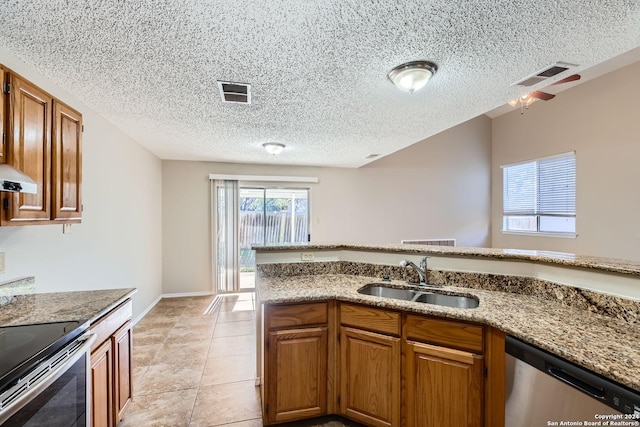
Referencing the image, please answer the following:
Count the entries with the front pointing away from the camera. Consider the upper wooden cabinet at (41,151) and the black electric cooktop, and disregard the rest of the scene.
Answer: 0

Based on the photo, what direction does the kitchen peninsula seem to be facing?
toward the camera

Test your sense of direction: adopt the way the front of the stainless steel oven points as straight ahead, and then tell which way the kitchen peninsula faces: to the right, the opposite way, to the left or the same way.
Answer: to the right

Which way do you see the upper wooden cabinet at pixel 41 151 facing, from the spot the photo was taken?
facing the viewer and to the right of the viewer

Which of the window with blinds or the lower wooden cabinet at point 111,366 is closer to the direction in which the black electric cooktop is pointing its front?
the window with blinds

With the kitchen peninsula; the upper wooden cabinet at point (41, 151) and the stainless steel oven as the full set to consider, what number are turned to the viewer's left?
0

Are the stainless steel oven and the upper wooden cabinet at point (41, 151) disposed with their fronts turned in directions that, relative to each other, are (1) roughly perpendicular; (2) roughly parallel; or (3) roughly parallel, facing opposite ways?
roughly parallel

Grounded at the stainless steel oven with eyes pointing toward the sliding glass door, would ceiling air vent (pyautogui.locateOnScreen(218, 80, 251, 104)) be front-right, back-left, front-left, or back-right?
front-right

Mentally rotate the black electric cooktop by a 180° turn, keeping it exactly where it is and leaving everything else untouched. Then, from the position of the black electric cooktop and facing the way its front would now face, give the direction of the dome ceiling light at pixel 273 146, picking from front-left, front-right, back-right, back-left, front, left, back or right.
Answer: right

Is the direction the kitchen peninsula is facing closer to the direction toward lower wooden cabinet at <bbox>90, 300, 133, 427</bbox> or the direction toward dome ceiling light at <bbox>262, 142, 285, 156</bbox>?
the lower wooden cabinet

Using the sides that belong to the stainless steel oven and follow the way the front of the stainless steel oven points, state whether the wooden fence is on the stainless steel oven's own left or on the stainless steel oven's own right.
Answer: on the stainless steel oven's own left

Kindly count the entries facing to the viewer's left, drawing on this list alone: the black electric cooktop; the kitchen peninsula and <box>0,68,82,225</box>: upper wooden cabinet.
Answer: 0

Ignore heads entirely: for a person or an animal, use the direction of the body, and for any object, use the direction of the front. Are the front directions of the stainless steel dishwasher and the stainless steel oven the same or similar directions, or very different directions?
very different directions

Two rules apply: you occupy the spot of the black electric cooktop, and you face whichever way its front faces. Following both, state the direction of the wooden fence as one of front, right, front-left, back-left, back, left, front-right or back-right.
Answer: left

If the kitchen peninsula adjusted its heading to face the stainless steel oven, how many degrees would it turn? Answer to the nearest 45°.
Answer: approximately 45° to its right
